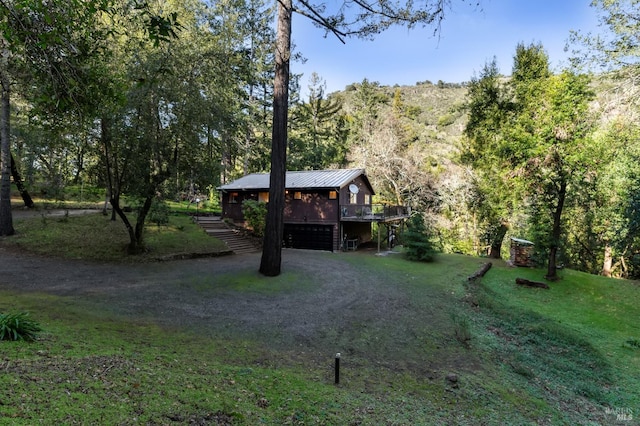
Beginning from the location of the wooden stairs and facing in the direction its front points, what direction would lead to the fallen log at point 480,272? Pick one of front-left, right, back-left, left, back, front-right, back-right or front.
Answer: front

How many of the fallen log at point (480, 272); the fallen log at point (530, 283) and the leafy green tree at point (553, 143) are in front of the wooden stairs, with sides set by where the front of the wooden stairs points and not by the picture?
3

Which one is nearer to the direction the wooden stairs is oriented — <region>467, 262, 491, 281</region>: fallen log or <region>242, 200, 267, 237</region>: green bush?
the fallen log

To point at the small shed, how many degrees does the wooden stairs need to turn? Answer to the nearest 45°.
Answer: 0° — it already faces it

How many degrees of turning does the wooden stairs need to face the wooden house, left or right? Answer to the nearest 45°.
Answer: approximately 45° to its left

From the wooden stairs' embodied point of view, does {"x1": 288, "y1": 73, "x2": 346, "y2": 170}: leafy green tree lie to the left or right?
on its left

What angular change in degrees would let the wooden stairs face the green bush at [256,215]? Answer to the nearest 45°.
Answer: approximately 45° to its left

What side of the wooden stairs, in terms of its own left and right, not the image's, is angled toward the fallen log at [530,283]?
front

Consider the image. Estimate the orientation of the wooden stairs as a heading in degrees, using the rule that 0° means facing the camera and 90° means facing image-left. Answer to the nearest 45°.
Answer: approximately 315°

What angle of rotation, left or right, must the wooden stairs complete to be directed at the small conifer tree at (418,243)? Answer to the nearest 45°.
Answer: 0° — it already faces it

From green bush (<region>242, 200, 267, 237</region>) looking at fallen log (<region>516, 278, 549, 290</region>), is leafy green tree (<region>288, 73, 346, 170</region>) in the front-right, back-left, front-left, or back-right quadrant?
back-left

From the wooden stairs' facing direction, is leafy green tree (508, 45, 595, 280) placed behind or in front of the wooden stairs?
in front
